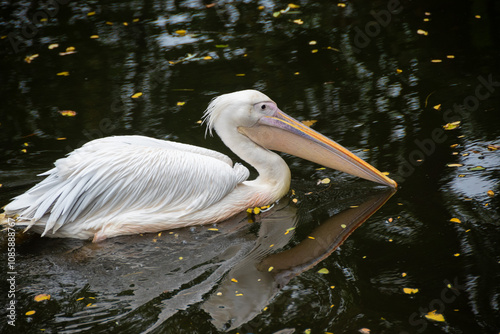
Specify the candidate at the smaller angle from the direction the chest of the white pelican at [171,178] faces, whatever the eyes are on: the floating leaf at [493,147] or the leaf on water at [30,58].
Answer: the floating leaf

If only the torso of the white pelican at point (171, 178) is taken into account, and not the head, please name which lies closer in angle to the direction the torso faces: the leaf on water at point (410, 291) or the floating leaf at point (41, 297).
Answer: the leaf on water

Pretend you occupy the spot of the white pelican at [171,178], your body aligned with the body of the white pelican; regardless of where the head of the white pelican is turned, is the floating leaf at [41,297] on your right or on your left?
on your right

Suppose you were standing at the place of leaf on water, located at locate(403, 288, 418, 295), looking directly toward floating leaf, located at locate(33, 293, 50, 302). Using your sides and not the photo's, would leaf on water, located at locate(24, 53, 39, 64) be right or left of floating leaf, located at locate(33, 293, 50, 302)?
right

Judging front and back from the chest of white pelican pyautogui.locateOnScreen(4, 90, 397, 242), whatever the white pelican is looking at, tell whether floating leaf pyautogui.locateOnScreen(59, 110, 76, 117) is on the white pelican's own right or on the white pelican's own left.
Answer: on the white pelican's own left

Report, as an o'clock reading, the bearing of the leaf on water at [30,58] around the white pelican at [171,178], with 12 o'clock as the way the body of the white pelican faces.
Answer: The leaf on water is roughly at 8 o'clock from the white pelican.

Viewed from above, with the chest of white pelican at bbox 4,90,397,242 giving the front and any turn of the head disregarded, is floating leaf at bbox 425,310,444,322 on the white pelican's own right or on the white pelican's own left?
on the white pelican's own right

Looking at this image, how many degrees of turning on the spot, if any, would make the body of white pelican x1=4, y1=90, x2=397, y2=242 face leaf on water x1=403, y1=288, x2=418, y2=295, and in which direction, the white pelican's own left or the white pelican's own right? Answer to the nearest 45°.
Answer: approximately 45° to the white pelican's own right

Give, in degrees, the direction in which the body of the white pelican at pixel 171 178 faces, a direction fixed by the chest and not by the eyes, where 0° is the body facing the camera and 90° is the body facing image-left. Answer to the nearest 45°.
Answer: approximately 270°
